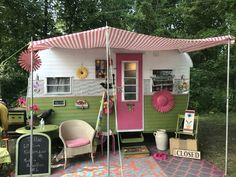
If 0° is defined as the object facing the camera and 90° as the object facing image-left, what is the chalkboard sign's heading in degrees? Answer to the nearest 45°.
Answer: approximately 0°

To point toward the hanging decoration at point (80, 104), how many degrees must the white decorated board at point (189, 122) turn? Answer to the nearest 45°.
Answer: approximately 90° to its right

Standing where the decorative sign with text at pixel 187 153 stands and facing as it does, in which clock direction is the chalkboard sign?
The chalkboard sign is roughly at 2 o'clock from the decorative sign with text.

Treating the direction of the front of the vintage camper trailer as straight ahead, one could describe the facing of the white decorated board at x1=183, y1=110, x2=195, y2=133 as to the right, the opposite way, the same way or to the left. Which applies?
to the right

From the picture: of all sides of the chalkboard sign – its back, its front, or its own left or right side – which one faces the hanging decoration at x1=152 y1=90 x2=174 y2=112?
left

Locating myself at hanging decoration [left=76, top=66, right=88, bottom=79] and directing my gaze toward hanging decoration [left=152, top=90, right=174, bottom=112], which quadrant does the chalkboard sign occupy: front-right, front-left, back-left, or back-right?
back-right
